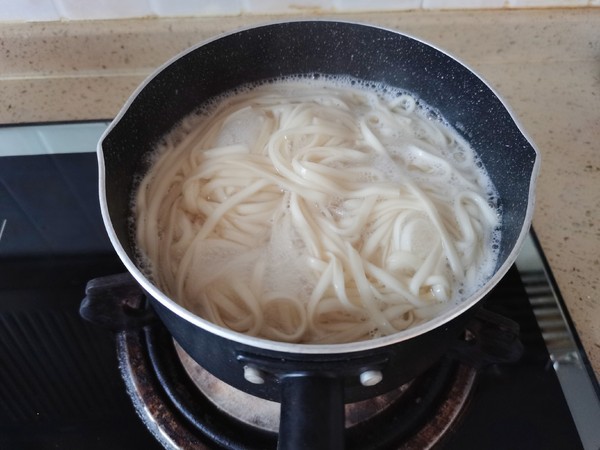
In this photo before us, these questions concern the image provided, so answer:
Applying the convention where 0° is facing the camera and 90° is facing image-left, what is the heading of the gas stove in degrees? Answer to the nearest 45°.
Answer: approximately 0°
